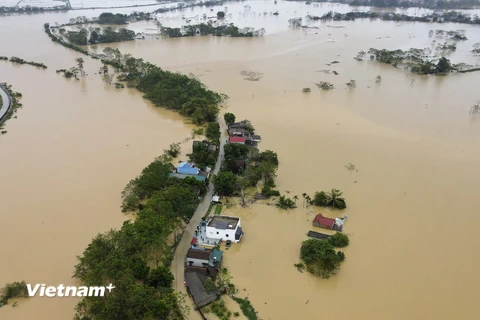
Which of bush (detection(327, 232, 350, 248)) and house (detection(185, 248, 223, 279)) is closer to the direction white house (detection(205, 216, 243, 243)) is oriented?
the house
